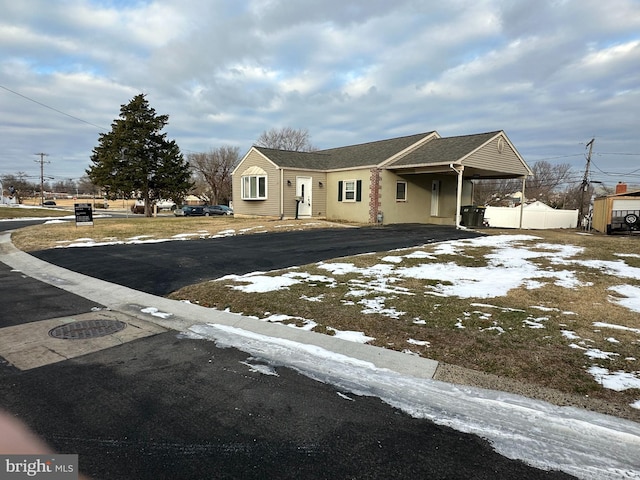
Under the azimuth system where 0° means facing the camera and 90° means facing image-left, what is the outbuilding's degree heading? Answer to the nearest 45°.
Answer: approximately 315°

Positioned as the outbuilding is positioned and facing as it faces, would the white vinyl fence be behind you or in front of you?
behind

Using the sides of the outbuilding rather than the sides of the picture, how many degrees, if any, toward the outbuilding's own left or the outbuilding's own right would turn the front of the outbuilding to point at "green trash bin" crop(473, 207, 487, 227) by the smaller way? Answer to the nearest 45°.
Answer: approximately 90° to the outbuilding's own right

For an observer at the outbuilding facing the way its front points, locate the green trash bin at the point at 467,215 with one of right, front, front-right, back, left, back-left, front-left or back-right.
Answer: right

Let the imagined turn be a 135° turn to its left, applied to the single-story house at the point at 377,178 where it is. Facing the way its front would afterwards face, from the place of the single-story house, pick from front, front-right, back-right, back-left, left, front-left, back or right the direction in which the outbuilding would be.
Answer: front

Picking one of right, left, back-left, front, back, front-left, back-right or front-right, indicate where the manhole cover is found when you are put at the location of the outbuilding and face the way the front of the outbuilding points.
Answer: front-right
